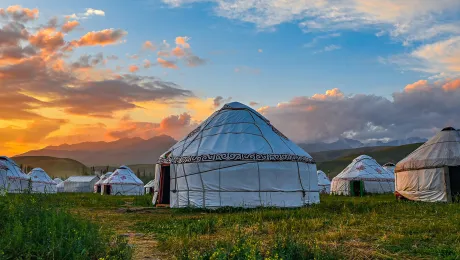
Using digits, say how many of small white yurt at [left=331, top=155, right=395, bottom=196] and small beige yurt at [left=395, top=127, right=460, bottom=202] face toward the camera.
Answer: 2

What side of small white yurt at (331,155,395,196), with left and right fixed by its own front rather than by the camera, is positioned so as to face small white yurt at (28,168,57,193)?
right

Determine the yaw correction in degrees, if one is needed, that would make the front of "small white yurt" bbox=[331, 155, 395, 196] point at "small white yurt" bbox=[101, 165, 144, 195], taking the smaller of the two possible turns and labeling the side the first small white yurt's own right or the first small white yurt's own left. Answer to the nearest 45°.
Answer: approximately 90° to the first small white yurt's own right

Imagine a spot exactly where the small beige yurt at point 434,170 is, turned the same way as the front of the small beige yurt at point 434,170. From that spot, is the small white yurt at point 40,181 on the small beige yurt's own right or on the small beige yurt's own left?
on the small beige yurt's own right

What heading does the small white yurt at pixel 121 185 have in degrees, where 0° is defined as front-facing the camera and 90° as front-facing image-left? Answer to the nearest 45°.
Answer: approximately 45°

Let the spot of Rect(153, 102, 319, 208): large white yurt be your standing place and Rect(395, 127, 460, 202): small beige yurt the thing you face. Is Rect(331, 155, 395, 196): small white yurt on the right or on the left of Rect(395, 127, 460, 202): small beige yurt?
left

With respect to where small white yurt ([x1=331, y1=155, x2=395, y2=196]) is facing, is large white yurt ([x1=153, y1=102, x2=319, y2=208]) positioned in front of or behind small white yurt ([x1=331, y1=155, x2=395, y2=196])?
in front
